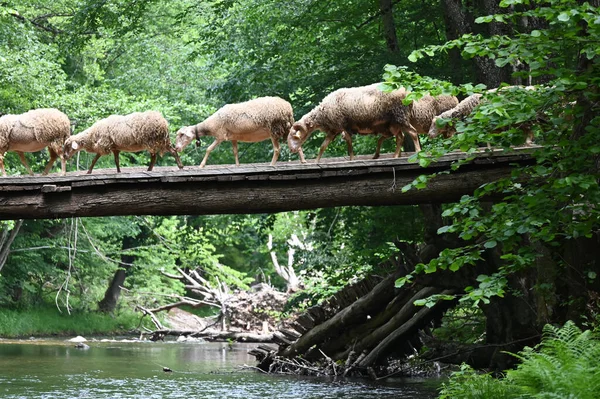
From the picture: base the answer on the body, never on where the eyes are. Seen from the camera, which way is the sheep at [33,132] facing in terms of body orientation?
to the viewer's left

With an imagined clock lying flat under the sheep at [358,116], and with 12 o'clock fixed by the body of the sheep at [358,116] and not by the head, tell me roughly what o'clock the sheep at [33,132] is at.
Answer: the sheep at [33,132] is roughly at 12 o'clock from the sheep at [358,116].

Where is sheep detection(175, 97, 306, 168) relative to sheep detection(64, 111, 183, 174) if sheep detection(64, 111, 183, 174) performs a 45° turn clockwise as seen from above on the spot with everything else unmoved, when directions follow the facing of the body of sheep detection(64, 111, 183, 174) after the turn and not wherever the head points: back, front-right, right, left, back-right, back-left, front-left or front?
back-right

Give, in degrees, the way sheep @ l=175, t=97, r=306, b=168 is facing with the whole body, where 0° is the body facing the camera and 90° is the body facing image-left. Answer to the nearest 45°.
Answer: approximately 90°

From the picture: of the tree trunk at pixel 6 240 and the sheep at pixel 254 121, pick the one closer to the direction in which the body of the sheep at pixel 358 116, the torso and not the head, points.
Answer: the sheep

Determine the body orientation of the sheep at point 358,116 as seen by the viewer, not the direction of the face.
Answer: to the viewer's left

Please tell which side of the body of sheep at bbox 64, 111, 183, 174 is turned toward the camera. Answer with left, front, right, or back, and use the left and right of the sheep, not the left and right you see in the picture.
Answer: left

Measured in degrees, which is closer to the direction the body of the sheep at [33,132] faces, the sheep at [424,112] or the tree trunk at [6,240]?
the tree trunk

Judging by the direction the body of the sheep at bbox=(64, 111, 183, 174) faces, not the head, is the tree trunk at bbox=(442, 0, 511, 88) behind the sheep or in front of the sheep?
behind

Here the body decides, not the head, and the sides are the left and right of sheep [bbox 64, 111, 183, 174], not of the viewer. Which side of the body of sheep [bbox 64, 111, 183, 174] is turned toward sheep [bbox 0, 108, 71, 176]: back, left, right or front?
front

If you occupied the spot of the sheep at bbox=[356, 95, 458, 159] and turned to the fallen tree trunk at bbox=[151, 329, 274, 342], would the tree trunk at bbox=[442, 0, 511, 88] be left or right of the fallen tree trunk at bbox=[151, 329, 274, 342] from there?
right
